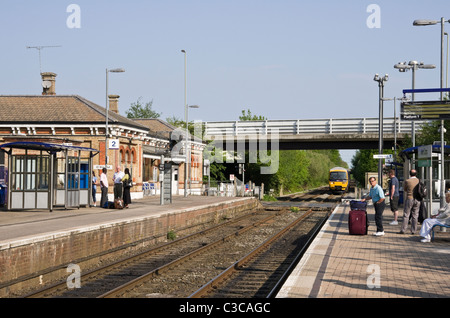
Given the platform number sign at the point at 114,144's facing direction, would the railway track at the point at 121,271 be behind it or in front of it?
in front

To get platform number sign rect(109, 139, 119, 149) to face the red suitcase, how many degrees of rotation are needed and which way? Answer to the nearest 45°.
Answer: approximately 45° to its left

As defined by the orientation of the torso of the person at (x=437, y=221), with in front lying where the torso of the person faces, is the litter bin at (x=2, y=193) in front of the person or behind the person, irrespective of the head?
in front

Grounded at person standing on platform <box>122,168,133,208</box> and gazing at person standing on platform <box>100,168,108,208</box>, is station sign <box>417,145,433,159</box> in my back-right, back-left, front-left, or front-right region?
back-left

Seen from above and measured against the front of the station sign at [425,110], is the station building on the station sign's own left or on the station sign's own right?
on the station sign's own right

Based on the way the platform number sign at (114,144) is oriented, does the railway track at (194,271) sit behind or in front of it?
in front

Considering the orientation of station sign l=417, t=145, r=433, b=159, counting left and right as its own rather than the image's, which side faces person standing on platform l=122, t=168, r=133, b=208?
right

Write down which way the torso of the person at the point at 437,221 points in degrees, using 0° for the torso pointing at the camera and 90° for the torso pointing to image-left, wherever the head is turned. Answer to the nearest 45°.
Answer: approximately 90°

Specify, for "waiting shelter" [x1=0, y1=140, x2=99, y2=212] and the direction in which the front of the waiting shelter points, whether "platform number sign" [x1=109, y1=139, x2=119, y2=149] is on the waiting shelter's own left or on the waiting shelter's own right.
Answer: on the waiting shelter's own left

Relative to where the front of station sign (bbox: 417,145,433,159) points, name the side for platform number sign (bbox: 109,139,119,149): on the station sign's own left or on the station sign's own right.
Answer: on the station sign's own right

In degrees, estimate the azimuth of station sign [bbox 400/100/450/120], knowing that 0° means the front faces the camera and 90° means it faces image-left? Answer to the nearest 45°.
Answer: approximately 0°

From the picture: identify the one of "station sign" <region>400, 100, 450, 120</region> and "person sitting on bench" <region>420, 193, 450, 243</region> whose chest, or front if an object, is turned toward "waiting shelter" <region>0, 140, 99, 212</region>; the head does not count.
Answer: the person sitting on bench

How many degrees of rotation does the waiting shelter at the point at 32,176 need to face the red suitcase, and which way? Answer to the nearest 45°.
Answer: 0° — it already faces it
